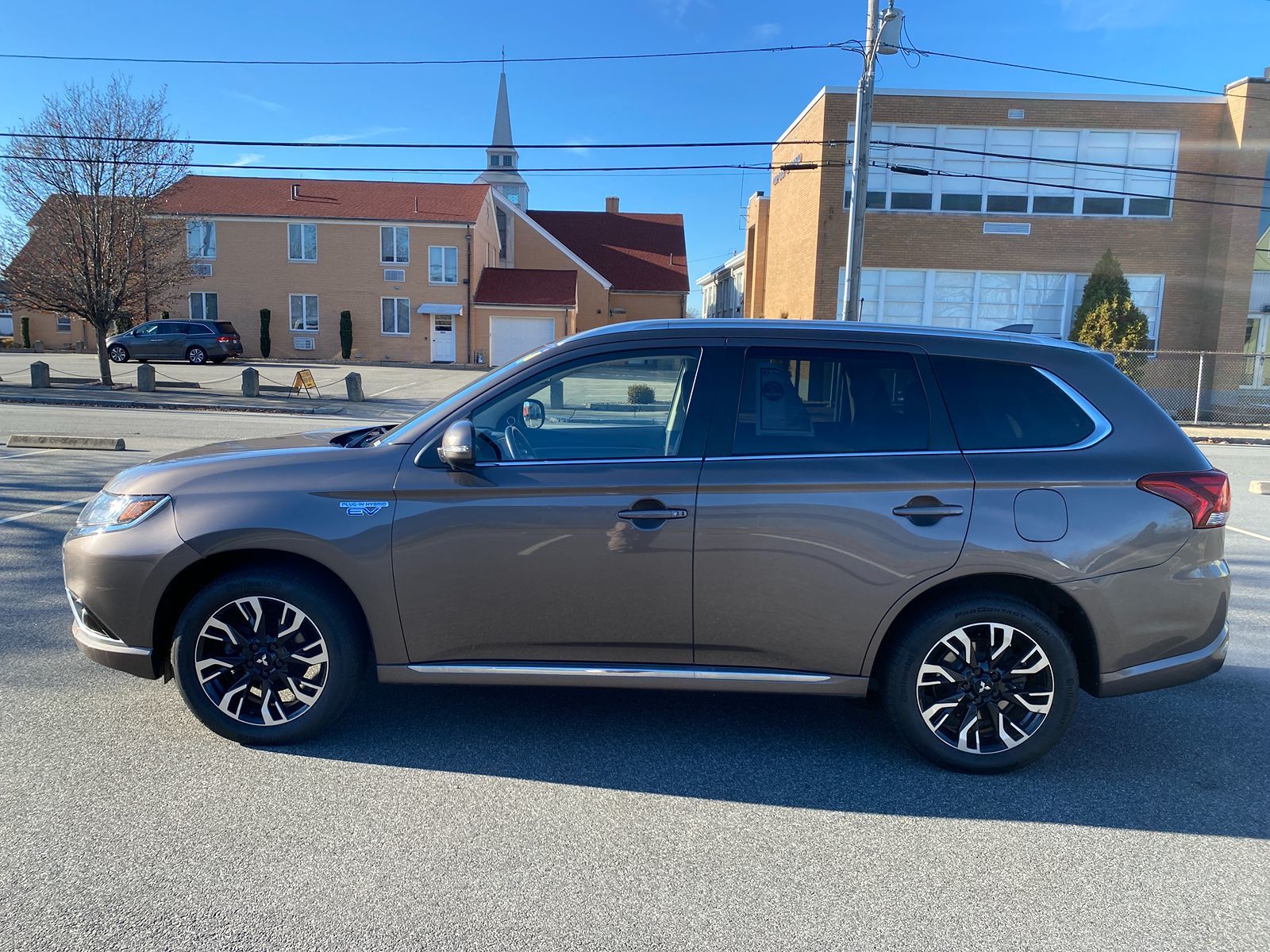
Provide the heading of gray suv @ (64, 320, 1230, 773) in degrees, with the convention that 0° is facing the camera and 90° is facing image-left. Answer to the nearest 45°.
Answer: approximately 90°

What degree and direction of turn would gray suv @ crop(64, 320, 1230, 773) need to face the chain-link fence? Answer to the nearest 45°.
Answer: approximately 135° to its right

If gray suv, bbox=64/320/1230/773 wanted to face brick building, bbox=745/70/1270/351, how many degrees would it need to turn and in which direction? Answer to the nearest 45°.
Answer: approximately 135° to its right

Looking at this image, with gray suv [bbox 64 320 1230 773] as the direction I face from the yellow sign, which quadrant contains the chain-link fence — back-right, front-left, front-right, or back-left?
front-left

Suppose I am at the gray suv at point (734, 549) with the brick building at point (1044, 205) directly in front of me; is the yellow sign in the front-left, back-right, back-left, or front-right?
front-left

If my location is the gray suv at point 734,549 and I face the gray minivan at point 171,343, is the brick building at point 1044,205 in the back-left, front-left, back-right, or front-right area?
front-right

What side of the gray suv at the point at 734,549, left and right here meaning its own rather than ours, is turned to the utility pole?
right

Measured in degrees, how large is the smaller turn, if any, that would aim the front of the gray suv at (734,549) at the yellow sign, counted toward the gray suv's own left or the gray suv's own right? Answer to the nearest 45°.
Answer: approximately 45° to the gray suv's own right

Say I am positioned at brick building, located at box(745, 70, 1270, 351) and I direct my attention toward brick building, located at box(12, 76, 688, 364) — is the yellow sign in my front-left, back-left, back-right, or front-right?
front-left

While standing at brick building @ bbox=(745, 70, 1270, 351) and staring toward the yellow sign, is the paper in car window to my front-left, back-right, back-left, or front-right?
front-left
